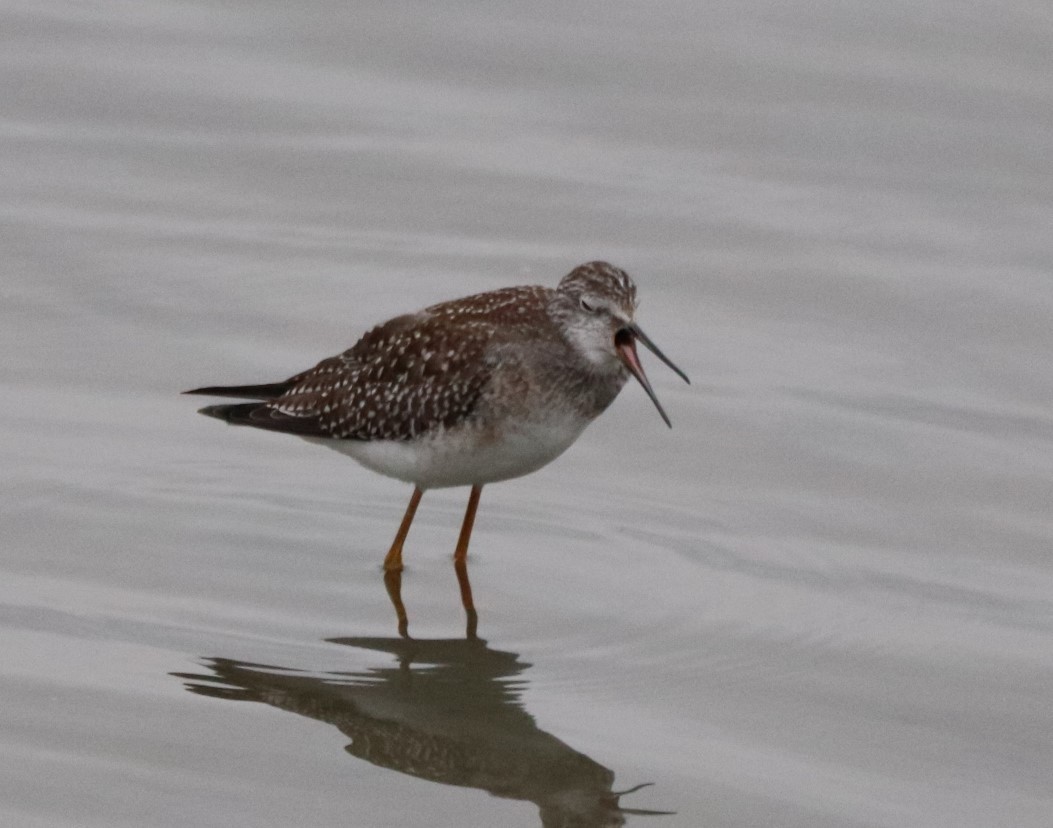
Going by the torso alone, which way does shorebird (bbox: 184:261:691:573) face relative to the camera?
to the viewer's right
